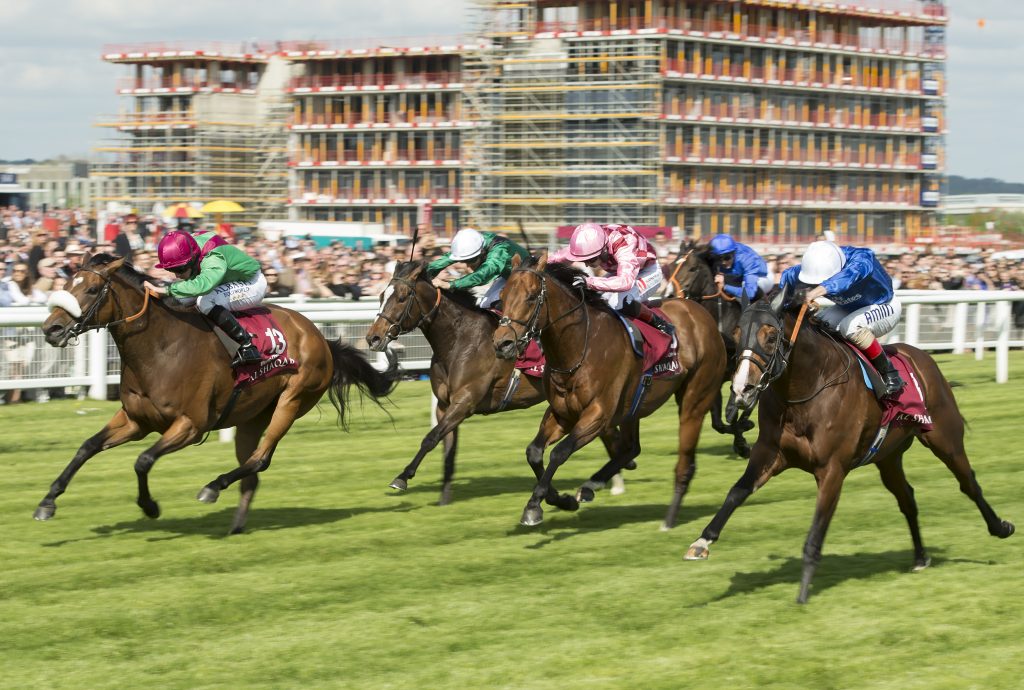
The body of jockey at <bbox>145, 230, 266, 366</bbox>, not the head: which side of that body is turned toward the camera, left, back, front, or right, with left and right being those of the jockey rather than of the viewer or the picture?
left

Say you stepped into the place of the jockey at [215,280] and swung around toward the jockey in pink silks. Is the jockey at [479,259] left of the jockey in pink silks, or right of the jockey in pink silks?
left

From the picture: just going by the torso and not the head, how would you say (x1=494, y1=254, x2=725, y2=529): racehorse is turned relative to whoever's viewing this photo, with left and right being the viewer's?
facing the viewer and to the left of the viewer

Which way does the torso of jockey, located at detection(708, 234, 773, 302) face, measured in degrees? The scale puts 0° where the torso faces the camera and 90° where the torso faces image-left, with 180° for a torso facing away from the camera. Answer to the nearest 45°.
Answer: approximately 45°

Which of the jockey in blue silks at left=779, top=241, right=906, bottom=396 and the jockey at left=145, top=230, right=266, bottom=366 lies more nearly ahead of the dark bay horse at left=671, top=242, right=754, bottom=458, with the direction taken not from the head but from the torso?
the jockey

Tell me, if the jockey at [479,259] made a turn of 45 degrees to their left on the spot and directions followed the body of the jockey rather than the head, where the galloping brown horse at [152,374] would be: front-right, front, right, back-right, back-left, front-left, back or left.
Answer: front-right

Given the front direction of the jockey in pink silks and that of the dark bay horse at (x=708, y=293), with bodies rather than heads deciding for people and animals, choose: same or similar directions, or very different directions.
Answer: same or similar directions

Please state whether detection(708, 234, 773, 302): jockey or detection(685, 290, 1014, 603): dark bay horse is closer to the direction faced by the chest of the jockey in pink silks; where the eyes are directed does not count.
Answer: the dark bay horse

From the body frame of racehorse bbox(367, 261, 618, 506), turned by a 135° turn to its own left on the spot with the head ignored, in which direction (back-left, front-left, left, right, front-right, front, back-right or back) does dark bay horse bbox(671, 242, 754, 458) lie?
front-left

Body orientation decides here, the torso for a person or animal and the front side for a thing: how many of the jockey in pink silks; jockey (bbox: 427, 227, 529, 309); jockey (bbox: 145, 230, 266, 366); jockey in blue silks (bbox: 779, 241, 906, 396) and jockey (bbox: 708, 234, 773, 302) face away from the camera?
0

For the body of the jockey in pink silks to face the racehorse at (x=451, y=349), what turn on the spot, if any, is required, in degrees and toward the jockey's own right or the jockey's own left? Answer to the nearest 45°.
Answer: approximately 90° to the jockey's own right
